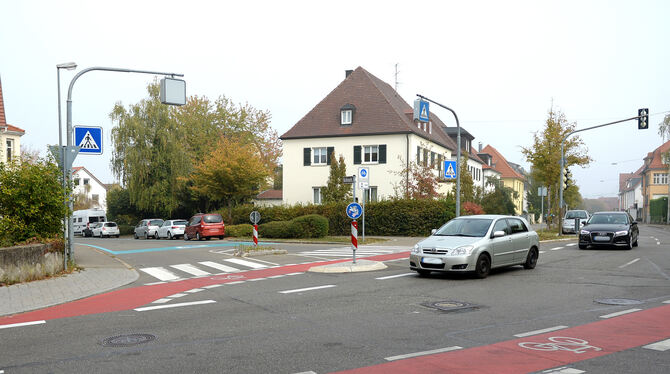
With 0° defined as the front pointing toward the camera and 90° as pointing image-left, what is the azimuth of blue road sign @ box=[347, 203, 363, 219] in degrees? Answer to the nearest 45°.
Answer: approximately 0°

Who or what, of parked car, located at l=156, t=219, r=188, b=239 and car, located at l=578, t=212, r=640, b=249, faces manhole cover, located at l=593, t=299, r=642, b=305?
car, located at l=578, t=212, r=640, b=249

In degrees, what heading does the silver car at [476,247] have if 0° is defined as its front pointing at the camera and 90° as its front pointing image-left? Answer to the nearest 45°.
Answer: approximately 45°

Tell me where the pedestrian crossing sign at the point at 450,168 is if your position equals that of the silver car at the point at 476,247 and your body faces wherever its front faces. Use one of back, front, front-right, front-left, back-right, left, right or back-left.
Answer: back-right

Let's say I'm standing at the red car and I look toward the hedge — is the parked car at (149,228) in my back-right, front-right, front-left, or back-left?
back-left

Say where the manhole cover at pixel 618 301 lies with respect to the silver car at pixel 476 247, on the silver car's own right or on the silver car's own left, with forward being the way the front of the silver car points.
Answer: on the silver car's own left

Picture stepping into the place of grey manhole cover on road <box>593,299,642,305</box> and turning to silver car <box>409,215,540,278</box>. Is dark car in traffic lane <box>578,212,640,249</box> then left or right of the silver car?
right
